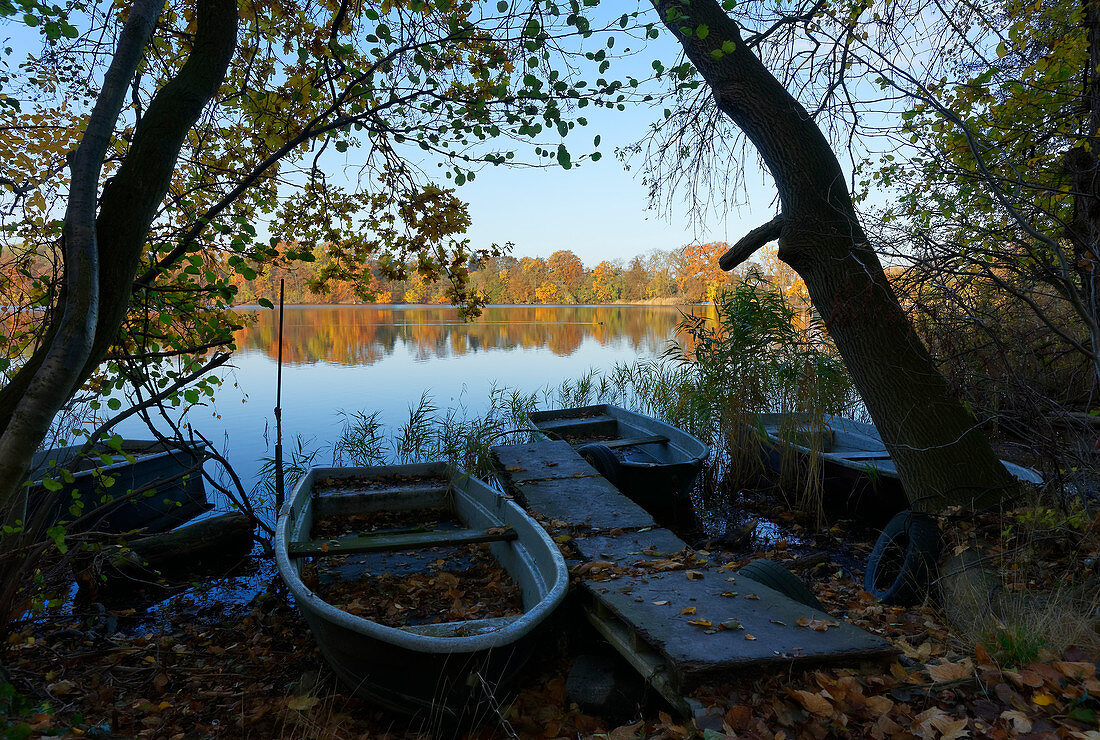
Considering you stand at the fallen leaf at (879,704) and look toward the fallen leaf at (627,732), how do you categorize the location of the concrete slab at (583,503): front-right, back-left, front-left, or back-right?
front-right

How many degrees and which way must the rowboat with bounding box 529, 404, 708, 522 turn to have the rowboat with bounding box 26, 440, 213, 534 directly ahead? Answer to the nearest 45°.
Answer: approximately 135° to its right

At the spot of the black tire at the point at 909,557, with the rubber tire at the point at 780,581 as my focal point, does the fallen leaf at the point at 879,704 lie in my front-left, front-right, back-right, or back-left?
front-left

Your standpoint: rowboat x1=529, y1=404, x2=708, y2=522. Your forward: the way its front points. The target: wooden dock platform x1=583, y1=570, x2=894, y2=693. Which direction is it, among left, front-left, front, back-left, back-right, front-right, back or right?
front-right

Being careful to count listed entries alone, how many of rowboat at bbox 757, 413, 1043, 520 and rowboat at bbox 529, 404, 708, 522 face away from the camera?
0

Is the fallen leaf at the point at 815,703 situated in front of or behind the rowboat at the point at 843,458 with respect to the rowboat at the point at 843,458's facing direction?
in front

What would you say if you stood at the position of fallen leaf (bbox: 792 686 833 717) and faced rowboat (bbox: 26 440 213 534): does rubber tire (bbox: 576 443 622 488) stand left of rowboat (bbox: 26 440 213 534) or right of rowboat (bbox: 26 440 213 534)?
right

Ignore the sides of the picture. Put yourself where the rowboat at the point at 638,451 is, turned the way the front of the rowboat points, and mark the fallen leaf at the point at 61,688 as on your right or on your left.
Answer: on your right

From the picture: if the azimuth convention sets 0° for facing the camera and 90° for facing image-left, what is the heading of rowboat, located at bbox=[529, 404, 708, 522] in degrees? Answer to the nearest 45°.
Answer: approximately 315°

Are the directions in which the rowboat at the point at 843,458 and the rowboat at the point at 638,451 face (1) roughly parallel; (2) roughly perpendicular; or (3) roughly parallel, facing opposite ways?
roughly parallel

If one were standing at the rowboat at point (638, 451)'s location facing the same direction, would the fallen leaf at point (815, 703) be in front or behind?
in front

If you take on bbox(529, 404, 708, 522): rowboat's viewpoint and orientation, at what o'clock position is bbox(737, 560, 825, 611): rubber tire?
The rubber tire is roughly at 1 o'clock from the rowboat.

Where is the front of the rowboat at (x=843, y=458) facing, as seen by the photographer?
facing the viewer and to the right of the viewer

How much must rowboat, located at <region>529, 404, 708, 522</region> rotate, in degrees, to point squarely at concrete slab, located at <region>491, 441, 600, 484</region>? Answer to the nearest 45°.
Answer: approximately 90° to its right
